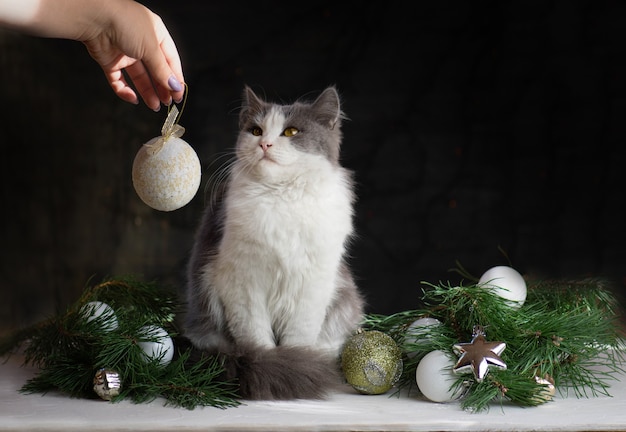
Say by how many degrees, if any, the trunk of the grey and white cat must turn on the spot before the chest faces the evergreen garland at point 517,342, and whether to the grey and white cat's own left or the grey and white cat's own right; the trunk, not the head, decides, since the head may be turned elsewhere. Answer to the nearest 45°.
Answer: approximately 90° to the grey and white cat's own left

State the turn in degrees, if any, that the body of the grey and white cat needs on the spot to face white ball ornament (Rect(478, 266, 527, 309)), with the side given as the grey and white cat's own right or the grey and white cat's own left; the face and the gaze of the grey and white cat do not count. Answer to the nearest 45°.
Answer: approximately 90° to the grey and white cat's own left

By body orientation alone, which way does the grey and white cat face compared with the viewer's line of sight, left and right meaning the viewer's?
facing the viewer

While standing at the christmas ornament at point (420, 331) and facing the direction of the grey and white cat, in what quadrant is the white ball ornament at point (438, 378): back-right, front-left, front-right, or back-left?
back-left

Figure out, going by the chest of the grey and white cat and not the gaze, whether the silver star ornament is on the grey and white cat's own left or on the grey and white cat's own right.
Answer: on the grey and white cat's own left

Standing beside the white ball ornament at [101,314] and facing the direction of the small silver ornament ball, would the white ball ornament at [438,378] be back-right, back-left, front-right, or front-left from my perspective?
front-left
